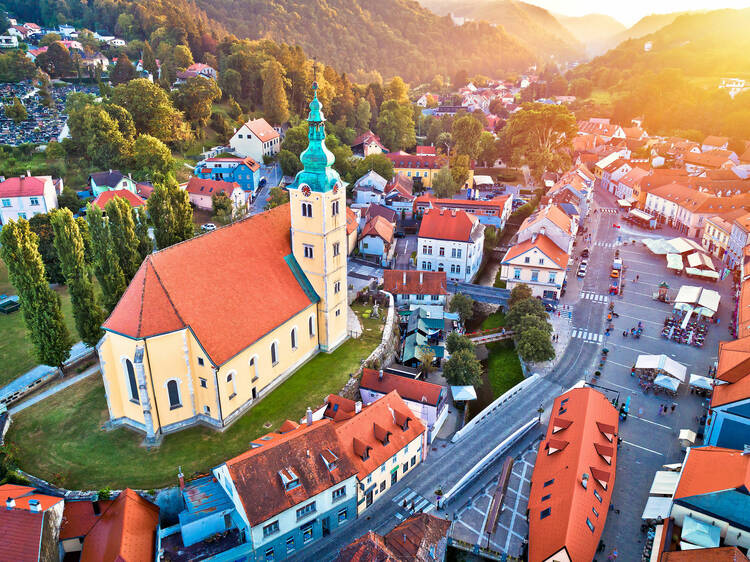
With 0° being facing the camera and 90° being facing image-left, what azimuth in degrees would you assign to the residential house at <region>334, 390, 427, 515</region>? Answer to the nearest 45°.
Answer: approximately 315°

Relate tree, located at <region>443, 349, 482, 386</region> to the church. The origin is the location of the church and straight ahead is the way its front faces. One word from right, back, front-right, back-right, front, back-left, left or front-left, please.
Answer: front-right

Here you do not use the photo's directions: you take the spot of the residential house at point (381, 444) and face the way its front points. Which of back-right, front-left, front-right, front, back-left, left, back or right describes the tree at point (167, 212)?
back

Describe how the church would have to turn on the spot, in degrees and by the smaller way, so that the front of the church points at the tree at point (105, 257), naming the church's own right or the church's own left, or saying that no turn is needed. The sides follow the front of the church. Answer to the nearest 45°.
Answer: approximately 90° to the church's own left

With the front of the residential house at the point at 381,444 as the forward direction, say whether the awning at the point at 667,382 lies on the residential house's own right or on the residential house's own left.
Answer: on the residential house's own left

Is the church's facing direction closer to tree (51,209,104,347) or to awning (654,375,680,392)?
the awning

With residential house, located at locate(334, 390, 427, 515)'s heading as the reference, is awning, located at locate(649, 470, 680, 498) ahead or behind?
ahead

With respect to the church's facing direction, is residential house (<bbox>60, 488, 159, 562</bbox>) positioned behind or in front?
behind

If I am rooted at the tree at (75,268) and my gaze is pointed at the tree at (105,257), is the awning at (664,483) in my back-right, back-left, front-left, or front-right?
front-right

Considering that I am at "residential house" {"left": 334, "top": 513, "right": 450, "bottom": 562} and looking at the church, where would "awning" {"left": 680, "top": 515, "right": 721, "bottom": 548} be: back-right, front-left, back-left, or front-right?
back-right

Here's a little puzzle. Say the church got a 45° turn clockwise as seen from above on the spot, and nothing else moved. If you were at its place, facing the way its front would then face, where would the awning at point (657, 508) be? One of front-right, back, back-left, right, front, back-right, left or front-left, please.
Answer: front-right

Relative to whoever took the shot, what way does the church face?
facing away from the viewer and to the right of the viewer

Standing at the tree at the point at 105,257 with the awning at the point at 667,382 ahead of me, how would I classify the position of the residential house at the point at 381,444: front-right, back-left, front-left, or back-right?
front-right

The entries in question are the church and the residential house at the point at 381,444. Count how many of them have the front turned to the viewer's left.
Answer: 0

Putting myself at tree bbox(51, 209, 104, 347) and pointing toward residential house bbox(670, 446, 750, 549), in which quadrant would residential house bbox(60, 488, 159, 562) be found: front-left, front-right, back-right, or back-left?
front-right

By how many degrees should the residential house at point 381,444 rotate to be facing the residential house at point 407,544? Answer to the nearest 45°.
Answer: approximately 45° to its right
